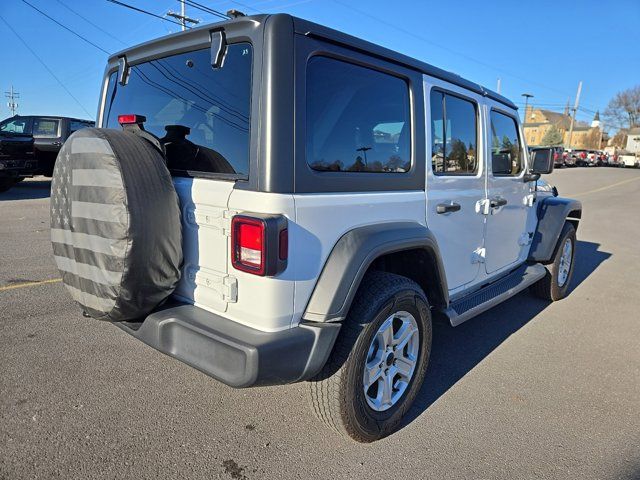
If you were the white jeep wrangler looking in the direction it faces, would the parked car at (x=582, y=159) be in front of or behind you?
in front

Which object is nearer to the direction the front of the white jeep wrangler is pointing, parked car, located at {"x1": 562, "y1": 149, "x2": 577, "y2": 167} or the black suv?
the parked car

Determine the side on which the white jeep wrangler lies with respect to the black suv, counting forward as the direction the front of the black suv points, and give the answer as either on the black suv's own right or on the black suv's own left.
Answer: on the black suv's own left

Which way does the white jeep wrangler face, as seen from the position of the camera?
facing away from the viewer and to the right of the viewer

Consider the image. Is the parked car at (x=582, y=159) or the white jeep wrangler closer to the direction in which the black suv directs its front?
the white jeep wrangler

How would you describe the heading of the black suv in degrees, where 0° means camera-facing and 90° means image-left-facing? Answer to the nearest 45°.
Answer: approximately 45°
